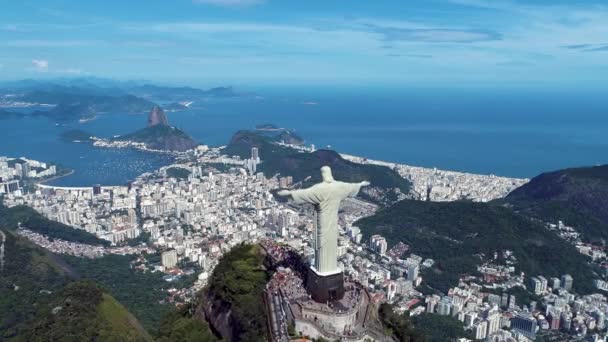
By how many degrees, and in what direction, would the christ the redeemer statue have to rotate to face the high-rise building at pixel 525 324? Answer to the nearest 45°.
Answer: approximately 90° to its right

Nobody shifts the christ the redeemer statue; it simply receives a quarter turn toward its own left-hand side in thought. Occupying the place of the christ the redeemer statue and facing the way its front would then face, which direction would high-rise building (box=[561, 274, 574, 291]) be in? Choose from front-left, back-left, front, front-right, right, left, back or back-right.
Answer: back

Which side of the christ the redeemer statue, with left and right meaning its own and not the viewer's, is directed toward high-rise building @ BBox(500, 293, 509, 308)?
right

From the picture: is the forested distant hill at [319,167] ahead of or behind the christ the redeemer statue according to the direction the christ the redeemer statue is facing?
ahead

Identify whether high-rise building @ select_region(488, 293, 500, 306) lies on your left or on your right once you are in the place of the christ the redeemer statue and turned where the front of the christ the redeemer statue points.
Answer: on your right

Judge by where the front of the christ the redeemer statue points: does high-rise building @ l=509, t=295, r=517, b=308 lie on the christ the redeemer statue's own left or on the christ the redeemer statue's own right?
on the christ the redeemer statue's own right

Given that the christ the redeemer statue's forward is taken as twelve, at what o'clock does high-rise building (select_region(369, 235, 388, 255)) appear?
The high-rise building is roughly at 2 o'clock from the christ the redeemer statue.

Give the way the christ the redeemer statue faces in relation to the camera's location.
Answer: facing away from the viewer and to the left of the viewer

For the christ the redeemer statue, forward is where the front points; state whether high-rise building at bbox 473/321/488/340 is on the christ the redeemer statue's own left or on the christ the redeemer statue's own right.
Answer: on the christ the redeemer statue's own right

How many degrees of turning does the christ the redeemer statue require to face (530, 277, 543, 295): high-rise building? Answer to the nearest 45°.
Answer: approximately 90° to its right

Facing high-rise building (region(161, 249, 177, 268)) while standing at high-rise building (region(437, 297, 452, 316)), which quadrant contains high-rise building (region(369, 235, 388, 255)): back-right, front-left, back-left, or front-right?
front-right

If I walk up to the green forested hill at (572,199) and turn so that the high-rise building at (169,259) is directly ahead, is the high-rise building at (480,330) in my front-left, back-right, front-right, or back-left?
front-left

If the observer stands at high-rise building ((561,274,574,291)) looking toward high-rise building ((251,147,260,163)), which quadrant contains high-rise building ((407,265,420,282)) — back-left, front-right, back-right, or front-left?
front-left
